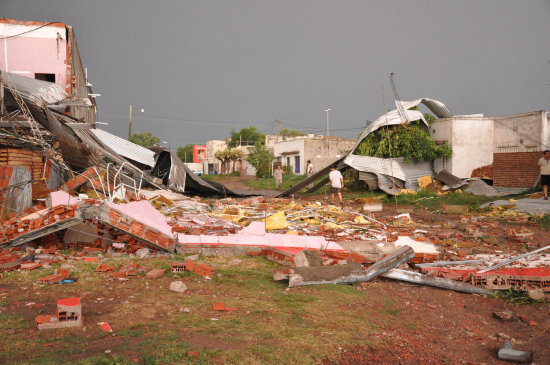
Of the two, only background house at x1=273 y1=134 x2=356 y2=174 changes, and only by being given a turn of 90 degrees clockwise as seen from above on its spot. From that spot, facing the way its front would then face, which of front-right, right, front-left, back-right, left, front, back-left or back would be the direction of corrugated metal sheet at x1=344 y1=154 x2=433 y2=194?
back-left

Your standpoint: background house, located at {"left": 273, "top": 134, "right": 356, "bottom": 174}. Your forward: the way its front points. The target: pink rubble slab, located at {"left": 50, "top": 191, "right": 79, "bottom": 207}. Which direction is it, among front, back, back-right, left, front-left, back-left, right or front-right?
front-left

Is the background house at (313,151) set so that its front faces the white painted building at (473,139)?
no

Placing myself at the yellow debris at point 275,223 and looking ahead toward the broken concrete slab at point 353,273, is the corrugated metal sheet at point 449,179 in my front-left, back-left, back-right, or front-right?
back-left

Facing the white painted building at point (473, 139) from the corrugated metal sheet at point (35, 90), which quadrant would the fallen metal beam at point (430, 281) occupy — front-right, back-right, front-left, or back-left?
front-right

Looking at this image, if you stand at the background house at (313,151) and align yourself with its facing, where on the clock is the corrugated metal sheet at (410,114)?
The corrugated metal sheet is roughly at 10 o'clock from the background house.

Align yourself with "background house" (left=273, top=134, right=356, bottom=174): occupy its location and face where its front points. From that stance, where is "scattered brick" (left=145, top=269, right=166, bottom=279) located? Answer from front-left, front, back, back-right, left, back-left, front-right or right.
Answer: front-left

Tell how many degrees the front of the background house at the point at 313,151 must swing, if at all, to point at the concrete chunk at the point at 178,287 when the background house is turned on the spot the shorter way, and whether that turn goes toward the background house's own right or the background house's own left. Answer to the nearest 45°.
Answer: approximately 45° to the background house's own left

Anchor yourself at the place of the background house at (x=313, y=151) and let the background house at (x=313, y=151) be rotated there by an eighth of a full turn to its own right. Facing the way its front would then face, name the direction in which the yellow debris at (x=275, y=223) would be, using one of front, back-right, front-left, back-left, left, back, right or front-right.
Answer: left

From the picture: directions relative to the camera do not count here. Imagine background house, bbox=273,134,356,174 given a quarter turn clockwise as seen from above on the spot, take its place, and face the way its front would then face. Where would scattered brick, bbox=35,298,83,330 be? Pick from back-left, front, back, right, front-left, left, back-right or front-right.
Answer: back-left

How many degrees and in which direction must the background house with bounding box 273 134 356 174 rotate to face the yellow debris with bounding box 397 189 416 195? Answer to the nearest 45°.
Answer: approximately 45° to its left

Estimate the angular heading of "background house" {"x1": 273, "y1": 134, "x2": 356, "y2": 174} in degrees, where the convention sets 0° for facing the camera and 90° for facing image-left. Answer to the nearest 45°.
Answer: approximately 45°

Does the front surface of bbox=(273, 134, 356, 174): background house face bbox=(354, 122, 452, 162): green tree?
no

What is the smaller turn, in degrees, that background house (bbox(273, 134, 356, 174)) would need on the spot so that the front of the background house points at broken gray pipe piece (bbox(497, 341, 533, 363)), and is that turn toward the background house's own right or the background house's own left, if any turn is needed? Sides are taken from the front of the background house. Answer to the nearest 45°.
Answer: approximately 45° to the background house's own left

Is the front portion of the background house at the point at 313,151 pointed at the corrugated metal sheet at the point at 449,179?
no

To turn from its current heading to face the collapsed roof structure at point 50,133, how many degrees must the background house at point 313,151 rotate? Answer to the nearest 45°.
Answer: approximately 45° to its left
